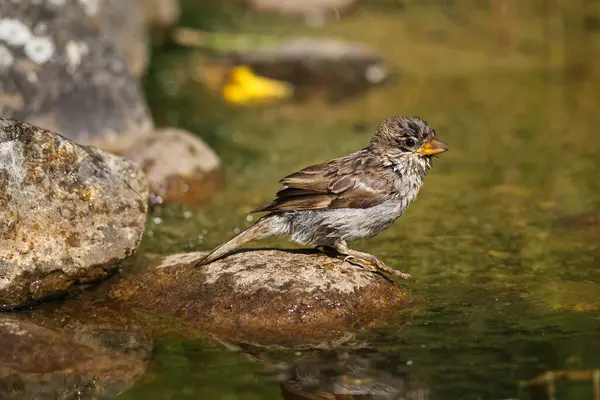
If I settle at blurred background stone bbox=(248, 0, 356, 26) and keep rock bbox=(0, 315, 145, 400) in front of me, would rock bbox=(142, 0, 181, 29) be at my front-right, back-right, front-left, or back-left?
front-right

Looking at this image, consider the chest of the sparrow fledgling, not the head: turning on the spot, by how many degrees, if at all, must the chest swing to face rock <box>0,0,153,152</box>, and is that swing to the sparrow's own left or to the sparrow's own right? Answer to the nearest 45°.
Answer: approximately 135° to the sparrow's own left

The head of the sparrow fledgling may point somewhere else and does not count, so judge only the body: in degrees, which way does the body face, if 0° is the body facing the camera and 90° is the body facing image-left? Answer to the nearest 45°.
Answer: approximately 270°

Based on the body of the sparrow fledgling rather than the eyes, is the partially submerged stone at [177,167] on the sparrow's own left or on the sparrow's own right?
on the sparrow's own left

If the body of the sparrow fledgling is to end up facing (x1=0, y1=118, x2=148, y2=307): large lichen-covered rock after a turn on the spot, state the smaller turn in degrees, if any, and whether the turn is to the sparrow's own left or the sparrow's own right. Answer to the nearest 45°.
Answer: approximately 180°

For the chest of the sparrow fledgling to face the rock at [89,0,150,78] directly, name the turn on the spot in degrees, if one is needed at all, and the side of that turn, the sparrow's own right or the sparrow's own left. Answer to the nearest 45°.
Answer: approximately 135° to the sparrow's own left

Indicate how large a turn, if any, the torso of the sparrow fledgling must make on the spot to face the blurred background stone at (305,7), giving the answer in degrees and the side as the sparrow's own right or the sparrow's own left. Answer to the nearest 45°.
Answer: approximately 90° to the sparrow's own left

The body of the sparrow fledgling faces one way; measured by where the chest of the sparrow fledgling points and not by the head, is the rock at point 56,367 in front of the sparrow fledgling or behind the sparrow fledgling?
behind
